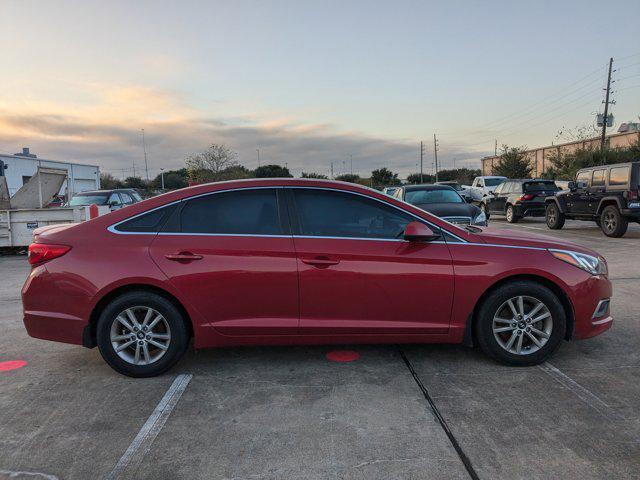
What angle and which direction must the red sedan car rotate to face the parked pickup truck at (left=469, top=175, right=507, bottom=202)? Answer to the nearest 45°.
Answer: approximately 45° to its left

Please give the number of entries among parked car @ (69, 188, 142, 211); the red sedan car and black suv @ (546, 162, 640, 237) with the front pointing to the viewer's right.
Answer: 1

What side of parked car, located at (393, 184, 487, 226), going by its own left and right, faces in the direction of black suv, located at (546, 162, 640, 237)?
left

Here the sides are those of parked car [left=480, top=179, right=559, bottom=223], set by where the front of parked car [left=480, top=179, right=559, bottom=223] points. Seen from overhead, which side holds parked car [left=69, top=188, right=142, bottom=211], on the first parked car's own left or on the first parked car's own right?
on the first parked car's own left

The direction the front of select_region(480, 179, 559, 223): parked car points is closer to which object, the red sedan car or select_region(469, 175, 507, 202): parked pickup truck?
the parked pickup truck

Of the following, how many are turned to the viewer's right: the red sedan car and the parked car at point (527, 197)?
1

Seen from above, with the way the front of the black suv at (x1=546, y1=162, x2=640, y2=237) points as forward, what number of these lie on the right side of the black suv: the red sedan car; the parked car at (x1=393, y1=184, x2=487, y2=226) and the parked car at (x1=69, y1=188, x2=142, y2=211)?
0

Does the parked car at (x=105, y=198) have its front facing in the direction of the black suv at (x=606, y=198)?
no

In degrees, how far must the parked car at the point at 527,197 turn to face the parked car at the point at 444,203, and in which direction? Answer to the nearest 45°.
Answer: approximately 135° to its left

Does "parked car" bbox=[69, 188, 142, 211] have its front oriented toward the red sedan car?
no

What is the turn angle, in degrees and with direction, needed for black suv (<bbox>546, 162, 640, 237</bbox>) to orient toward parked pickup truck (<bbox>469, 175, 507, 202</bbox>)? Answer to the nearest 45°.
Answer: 0° — it already faces it

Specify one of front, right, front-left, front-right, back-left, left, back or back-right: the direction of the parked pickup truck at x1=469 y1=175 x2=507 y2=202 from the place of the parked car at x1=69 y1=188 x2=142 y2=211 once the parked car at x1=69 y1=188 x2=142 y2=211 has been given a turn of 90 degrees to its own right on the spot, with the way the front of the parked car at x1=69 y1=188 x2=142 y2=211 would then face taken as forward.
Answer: back-right

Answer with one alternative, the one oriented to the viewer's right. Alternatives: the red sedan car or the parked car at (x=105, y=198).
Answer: the red sedan car

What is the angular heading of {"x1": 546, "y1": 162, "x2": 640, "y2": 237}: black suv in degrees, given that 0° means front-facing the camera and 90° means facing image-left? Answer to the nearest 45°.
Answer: approximately 135°

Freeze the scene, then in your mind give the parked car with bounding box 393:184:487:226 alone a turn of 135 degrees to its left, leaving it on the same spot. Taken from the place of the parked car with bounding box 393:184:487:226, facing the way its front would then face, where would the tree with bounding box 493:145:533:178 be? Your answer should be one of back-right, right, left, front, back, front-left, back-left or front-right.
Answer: front

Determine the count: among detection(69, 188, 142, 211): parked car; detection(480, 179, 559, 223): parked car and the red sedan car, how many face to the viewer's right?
1

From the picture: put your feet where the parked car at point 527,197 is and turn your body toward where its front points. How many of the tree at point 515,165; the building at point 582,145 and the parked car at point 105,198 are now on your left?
1

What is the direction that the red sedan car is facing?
to the viewer's right

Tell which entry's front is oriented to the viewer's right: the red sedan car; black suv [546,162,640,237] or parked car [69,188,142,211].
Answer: the red sedan car

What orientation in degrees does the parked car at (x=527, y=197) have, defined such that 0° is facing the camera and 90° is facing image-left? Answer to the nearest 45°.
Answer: approximately 135°

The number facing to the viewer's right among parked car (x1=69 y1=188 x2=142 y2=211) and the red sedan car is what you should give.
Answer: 1

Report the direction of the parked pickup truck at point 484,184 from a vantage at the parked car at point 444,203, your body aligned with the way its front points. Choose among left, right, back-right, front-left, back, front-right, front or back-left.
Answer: back-left
